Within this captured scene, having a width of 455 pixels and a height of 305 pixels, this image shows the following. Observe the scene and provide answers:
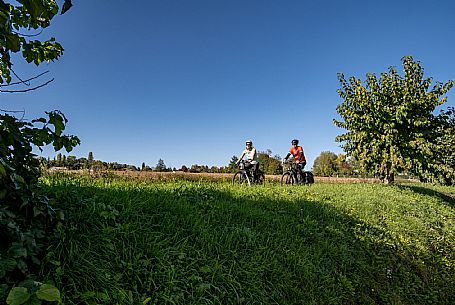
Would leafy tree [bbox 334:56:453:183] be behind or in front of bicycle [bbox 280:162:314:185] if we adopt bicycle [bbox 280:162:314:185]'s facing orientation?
behind

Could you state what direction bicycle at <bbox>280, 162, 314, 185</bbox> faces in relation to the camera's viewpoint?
facing to the left of the viewer

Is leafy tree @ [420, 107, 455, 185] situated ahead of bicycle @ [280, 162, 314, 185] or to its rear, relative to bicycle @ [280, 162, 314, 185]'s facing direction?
to the rear

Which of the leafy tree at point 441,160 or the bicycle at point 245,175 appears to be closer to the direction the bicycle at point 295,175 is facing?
the bicycle
